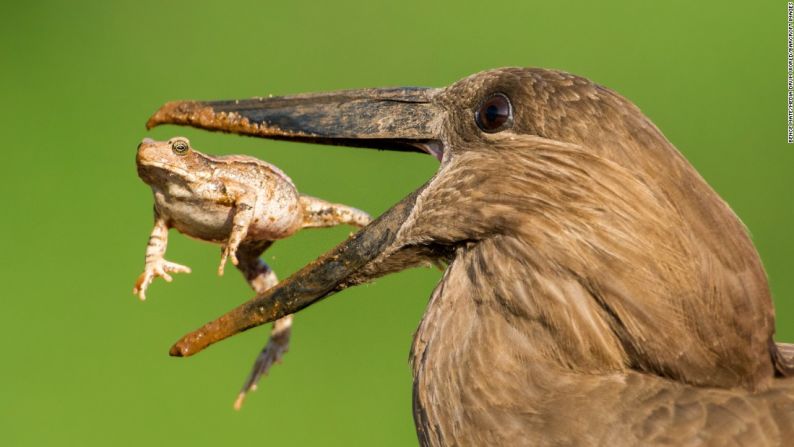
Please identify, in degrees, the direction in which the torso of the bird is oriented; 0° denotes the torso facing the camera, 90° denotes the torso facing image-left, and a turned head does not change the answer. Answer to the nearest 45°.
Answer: approximately 90°
